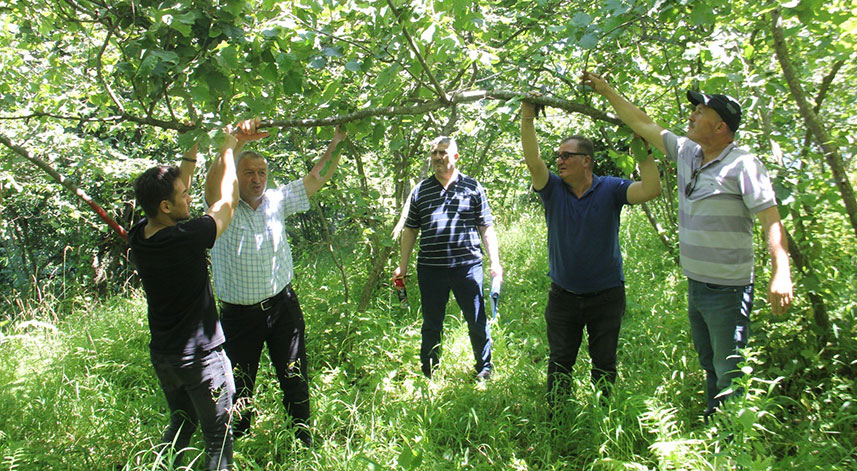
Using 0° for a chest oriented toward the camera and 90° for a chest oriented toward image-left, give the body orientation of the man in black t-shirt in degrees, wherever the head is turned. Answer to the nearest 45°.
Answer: approximately 225°

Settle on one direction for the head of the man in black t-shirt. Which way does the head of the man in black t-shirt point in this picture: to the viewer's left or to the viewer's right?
to the viewer's right

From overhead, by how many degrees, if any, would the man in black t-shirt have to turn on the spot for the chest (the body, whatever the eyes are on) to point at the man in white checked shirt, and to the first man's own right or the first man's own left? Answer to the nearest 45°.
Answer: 0° — they already face them

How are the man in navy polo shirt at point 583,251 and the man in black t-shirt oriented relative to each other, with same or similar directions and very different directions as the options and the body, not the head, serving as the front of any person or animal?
very different directions
